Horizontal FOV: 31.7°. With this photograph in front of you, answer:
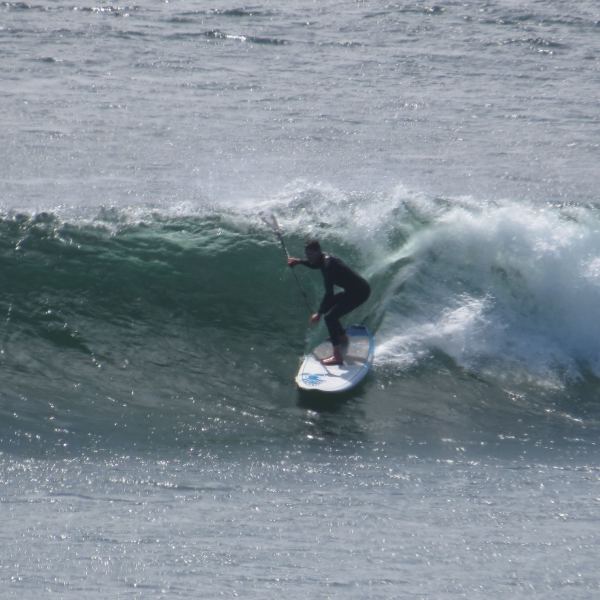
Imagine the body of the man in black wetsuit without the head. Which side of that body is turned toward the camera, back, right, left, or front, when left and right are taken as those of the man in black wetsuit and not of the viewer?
left

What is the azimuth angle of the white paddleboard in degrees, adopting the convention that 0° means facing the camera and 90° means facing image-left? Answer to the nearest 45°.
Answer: approximately 45°
